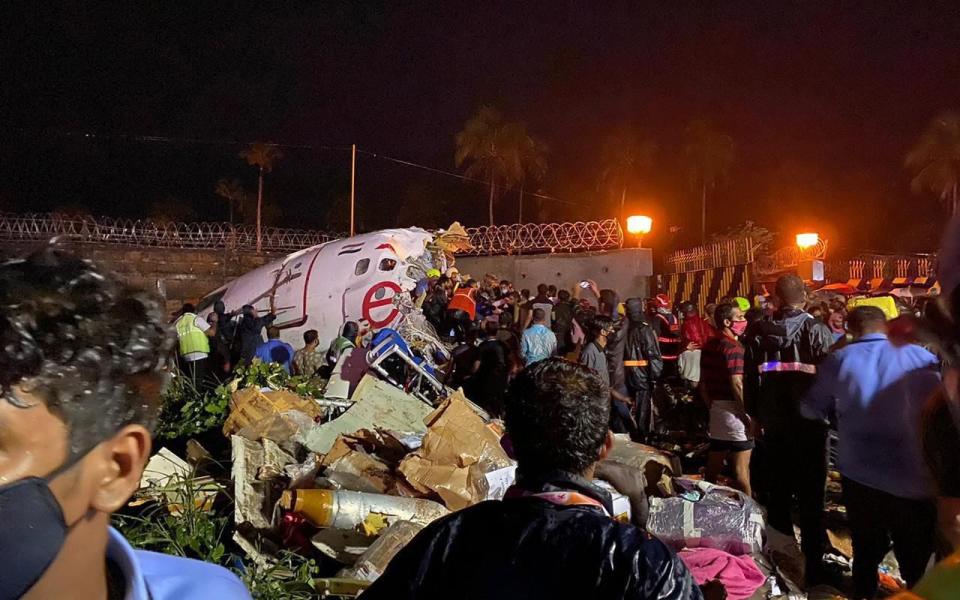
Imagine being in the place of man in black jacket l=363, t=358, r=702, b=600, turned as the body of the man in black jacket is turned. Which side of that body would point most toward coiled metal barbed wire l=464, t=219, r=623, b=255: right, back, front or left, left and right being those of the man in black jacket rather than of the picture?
front

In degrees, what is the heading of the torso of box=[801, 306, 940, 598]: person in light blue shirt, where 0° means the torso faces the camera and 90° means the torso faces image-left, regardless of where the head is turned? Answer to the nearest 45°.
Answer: approximately 180°

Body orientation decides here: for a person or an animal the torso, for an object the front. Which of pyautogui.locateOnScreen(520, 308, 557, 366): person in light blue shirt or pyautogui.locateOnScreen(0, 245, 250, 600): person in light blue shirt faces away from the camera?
pyautogui.locateOnScreen(520, 308, 557, 366): person in light blue shirt

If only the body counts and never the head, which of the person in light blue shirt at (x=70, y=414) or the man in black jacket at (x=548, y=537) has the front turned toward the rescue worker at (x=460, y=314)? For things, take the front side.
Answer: the man in black jacket

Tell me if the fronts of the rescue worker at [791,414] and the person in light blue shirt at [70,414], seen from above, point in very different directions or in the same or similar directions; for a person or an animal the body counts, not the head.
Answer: very different directions

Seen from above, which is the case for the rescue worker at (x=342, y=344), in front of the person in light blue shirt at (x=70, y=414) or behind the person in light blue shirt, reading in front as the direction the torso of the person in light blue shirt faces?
behind

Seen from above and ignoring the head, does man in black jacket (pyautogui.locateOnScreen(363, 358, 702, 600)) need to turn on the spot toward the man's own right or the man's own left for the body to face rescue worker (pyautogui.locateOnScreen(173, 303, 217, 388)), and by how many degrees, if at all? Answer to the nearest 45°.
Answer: approximately 45° to the man's own left

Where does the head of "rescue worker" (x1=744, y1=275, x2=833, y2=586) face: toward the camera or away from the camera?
away from the camera

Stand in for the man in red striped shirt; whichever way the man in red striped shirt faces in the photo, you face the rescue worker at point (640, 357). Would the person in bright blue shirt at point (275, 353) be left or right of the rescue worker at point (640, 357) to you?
left

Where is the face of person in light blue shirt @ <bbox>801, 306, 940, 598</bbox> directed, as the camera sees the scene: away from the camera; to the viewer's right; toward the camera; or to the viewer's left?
away from the camera

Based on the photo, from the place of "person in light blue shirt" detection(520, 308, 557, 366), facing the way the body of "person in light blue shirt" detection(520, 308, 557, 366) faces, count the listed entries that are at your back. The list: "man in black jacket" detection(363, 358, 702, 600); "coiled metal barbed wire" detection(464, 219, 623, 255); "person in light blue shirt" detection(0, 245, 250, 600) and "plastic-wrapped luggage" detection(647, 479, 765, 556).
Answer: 3

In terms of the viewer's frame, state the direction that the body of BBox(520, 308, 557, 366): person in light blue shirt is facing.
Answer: away from the camera

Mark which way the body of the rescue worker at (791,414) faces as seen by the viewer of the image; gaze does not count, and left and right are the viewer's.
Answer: facing away from the viewer

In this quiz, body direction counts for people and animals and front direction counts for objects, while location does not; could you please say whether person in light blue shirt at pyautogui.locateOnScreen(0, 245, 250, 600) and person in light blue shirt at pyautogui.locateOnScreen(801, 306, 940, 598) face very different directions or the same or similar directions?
very different directions

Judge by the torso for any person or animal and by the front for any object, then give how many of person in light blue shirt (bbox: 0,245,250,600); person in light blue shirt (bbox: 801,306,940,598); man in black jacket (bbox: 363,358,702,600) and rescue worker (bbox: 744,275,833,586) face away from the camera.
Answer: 3
